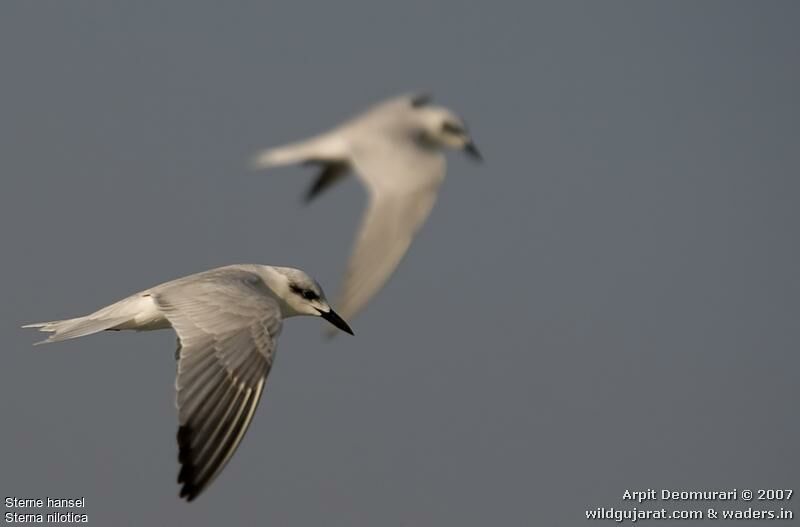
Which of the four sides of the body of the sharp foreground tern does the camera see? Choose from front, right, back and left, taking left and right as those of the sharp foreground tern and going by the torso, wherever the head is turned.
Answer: right

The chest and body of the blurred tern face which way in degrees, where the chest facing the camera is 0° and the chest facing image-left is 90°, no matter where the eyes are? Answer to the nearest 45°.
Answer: approximately 270°
